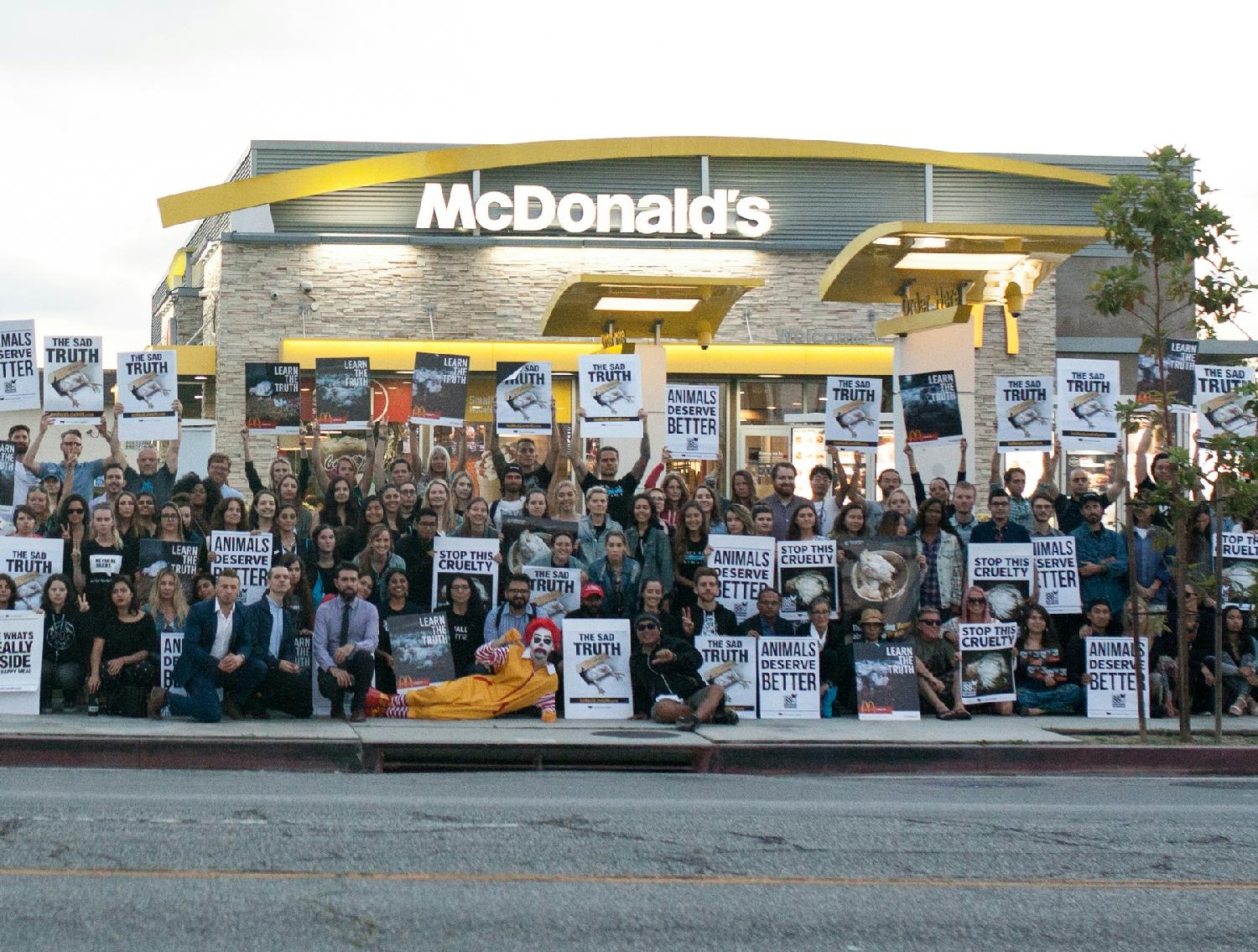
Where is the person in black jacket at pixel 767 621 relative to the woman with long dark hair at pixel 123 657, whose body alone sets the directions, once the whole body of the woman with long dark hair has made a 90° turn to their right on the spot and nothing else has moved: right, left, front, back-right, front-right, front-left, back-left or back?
back

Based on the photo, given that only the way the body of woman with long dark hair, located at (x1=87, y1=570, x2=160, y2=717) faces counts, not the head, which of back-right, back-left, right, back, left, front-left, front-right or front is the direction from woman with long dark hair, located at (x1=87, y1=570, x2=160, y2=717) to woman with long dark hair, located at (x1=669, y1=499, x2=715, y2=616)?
left

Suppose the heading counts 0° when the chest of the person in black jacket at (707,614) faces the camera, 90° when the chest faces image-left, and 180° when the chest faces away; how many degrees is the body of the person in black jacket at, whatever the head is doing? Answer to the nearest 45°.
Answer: approximately 0°

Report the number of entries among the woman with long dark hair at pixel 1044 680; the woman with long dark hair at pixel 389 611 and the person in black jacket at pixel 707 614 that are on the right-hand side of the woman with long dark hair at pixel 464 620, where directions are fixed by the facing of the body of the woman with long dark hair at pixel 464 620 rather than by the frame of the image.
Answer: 1

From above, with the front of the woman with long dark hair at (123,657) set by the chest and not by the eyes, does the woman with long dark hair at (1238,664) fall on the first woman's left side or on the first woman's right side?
on the first woman's left side
